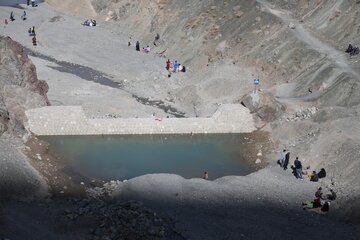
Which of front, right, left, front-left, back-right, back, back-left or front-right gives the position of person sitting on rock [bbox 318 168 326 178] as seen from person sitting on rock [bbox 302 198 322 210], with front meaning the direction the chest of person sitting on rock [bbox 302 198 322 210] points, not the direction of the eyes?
right

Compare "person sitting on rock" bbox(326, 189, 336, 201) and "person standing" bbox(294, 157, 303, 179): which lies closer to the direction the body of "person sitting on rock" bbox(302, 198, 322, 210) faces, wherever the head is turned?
the person standing

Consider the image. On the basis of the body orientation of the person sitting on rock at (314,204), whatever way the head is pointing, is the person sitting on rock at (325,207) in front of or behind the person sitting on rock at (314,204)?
behind

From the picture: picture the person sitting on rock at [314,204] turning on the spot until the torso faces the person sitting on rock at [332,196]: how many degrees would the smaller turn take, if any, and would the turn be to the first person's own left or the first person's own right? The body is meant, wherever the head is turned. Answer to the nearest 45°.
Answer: approximately 135° to the first person's own right

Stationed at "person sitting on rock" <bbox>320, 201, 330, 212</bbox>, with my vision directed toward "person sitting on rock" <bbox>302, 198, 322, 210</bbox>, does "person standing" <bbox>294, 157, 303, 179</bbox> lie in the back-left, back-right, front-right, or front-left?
front-right

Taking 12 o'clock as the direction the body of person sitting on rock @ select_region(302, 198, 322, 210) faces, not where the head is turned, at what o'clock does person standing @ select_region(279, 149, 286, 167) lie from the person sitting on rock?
The person standing is roughly at 2 o'clock from the person sitting on rock.

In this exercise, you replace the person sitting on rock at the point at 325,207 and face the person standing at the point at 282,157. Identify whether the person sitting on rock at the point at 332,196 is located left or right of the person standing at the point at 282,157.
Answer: right

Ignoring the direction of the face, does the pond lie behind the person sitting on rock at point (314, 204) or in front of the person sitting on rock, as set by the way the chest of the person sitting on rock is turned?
in front

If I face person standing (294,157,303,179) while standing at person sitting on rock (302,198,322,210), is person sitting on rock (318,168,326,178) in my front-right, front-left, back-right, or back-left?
front-right

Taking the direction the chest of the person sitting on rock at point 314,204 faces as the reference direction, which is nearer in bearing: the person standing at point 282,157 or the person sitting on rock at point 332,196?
the person standing

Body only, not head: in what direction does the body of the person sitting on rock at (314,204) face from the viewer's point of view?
to the viewer's left
